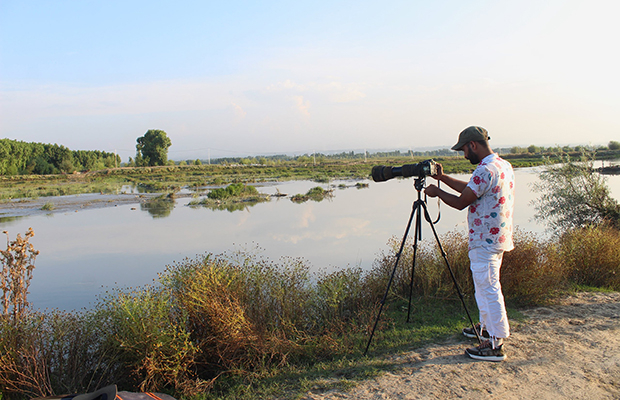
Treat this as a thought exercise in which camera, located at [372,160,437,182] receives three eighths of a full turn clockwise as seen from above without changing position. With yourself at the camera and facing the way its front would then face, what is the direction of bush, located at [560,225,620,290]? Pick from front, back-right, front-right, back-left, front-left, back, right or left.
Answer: front

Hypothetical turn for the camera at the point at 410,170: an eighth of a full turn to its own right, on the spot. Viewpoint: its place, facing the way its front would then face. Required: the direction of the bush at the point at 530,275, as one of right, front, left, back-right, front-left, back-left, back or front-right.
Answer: right

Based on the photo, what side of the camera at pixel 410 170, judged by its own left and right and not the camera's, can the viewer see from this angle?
left

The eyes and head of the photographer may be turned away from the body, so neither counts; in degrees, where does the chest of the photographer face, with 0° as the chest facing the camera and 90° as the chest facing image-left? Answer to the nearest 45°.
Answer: approximately 90°

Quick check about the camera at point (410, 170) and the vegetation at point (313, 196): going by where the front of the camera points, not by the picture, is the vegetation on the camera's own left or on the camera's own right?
on the camera's own right
